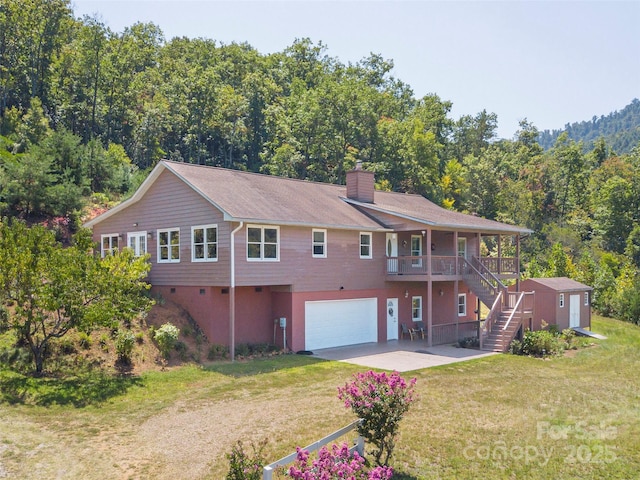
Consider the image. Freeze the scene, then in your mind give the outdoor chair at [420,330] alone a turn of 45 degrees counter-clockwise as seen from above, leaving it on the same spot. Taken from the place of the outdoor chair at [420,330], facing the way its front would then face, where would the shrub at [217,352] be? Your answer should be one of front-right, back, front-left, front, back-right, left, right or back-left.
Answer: back-right

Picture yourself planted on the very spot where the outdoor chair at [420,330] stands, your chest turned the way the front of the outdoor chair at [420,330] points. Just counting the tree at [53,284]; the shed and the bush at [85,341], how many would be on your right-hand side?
2

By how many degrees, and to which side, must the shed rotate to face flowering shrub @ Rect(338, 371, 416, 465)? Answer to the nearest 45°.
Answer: approximately 45° to its right

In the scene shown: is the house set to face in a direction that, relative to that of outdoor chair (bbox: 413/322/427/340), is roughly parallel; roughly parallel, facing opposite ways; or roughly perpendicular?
roughly parallel

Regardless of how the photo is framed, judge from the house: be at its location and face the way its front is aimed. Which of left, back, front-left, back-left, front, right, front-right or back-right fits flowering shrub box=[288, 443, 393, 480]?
front-right

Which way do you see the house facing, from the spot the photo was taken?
facing the viewer and to the right of the viewer

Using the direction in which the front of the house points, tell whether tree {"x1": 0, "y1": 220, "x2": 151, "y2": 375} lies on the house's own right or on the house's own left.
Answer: on the house's own right

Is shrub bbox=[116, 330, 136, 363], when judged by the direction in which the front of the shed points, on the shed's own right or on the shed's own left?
on the shed's own right

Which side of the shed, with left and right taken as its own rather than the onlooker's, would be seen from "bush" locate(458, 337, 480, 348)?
right

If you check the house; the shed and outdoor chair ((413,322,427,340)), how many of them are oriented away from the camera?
0

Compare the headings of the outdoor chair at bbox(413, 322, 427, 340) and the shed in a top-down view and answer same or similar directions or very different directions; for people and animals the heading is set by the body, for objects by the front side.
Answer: same or similar directions

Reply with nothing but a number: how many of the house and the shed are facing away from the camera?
0

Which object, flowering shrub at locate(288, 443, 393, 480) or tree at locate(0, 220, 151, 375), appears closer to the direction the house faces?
the flowering shrub

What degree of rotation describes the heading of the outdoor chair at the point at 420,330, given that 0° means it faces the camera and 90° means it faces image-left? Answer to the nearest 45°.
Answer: approximately 315°

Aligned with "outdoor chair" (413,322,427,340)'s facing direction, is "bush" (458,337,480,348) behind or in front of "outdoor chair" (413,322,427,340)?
in front

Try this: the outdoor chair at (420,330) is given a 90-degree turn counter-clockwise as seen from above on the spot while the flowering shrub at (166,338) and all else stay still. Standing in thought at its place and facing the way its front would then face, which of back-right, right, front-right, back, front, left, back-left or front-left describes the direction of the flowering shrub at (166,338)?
back

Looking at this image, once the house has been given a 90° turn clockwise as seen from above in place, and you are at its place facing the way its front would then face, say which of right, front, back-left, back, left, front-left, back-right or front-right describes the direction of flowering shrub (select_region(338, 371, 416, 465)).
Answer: front-left

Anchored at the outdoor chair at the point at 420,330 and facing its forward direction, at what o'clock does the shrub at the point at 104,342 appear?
The shrub is roughly at 3 o'clock from the outdoor chair.

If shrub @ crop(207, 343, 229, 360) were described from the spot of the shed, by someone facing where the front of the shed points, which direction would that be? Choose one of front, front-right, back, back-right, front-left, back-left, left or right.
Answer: right

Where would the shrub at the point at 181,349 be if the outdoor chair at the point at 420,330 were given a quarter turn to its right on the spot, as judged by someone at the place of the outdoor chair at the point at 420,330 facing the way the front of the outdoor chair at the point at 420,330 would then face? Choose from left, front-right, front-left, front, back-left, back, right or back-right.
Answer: front

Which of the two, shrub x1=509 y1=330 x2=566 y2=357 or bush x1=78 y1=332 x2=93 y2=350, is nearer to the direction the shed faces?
the shrub
